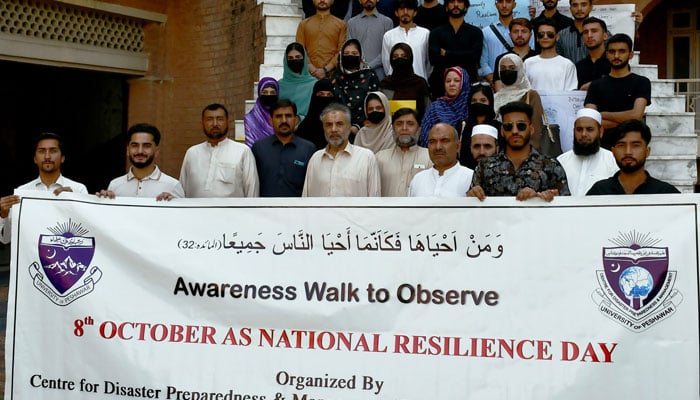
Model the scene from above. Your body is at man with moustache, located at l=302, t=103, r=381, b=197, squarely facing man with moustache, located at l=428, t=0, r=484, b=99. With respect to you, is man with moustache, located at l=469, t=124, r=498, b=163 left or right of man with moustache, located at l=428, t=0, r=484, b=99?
right

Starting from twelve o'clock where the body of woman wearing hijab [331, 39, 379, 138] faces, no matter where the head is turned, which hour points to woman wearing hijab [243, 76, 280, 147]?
woman wearing hijab [243, 76, 280, 147] is roughly at 3 o'clock from woman wearing hijab [331, 39, 379, 138].

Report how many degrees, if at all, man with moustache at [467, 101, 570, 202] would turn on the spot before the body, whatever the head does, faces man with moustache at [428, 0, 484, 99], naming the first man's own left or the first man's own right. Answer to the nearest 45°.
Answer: approximately 180°

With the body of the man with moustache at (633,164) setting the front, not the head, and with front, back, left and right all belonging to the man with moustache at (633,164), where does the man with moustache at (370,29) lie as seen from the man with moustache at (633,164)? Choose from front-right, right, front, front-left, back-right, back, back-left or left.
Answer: back-right

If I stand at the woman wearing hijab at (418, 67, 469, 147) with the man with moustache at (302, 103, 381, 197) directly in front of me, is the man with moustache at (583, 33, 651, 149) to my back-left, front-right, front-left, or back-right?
back-left

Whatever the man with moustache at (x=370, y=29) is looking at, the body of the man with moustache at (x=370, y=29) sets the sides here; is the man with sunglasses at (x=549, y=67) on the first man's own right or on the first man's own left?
on the first man's own left

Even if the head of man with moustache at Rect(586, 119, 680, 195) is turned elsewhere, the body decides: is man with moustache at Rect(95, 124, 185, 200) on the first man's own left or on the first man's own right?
on the first man's own right

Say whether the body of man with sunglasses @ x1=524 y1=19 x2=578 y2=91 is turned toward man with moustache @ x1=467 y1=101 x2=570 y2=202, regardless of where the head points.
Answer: yes
